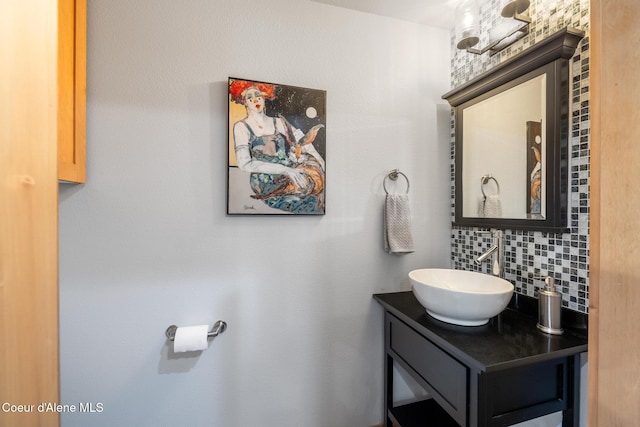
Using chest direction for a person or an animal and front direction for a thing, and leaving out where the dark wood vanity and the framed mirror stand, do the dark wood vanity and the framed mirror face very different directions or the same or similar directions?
same or similar directions

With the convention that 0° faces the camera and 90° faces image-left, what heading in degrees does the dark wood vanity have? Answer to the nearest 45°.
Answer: approximately 45°

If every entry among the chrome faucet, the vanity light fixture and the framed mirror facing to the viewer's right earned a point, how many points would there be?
0

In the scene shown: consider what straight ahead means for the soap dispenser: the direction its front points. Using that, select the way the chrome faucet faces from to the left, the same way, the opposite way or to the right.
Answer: the same way

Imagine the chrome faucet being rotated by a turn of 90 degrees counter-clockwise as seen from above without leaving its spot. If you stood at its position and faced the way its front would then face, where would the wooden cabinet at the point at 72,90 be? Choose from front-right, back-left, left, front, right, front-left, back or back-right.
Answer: right

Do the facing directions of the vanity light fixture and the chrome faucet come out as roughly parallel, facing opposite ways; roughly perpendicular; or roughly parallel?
roughly parallel

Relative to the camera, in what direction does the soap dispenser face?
facing the viewer and to the left of the viewer

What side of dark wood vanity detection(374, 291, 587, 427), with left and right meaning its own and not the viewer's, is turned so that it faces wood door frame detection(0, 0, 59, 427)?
front

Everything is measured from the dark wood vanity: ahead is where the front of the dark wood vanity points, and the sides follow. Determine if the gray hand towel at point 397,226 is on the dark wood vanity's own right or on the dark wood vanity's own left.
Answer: on the dark wood vanity's own right

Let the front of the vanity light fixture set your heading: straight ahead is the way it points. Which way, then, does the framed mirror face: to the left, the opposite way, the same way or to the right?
the same way

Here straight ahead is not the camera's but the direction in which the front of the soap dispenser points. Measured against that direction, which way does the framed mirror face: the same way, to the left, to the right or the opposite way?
the same way
